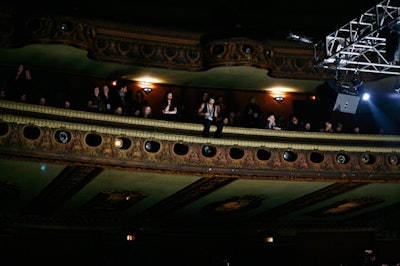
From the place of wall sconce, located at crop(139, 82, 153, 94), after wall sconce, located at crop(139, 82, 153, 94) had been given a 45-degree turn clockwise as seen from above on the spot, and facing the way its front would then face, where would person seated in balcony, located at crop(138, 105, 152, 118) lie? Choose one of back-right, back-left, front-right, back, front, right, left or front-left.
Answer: front-left

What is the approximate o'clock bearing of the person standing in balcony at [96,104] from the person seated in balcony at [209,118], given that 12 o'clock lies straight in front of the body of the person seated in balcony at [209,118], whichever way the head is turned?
the person standing in balcony at [96,104] is roughly at 4 o'clock from the person seated in balcony at [209,118].

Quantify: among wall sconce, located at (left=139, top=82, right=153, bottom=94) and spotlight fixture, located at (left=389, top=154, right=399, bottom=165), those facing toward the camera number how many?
2

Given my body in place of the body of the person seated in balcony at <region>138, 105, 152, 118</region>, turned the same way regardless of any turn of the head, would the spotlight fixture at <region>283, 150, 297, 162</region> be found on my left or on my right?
on my left

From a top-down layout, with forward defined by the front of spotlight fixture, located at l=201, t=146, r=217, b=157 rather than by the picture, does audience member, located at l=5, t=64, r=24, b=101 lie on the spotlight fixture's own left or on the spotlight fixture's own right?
on the spotlight fixture's own right

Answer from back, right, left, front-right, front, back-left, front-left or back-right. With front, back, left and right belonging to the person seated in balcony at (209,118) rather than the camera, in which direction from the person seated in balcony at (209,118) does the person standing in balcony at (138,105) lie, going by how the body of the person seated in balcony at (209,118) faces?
back-right

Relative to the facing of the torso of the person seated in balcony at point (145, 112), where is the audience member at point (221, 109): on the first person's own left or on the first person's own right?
on the first person's own left

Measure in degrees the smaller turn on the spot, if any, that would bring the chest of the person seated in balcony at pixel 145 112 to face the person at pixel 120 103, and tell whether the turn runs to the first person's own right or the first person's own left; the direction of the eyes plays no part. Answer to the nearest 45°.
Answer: approximately 135° to the first person's own right

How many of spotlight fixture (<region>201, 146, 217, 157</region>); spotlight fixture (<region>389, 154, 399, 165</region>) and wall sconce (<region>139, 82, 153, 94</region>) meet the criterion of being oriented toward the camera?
3

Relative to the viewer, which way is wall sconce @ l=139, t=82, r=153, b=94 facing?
toward the camera

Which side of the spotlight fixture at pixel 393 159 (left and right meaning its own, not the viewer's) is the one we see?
front

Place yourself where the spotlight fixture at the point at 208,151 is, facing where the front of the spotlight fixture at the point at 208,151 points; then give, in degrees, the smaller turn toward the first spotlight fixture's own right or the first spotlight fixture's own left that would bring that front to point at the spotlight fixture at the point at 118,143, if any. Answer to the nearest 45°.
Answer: approximately 45° to the first spotlight fixture's own right

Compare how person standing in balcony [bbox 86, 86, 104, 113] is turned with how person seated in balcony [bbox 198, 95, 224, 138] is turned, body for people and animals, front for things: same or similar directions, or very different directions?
same or similar directions

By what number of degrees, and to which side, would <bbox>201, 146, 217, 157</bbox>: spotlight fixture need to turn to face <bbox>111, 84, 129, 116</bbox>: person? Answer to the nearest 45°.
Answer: approximately 90° to its right

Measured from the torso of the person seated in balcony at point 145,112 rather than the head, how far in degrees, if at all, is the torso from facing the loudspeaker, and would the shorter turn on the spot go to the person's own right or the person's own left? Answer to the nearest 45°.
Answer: approximately 45° to the person's own left
